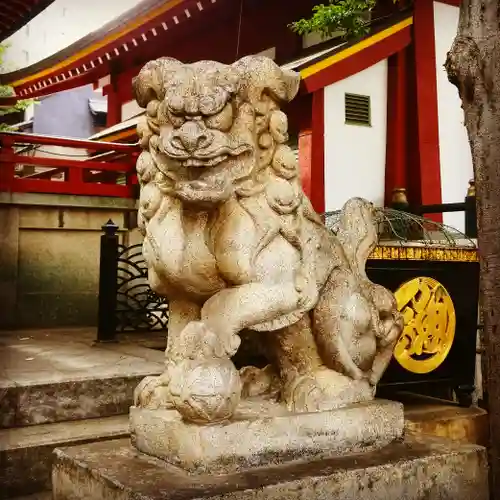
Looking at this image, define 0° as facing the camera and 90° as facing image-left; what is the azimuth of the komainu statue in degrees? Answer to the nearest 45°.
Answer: approximately 45°

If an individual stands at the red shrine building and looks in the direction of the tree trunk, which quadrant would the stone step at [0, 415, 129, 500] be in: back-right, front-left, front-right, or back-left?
front-right

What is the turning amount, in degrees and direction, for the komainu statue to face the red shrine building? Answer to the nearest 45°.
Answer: approximately 135° to its right

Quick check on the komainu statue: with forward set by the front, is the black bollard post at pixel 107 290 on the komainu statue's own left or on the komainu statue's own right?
on the komainu statue's own right

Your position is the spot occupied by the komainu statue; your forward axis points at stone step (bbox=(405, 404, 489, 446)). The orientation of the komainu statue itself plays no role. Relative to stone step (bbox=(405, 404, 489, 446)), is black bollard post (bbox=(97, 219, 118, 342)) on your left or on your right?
left

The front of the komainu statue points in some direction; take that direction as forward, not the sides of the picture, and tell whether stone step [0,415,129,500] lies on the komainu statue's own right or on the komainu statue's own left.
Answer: on the komainu statue's own right
